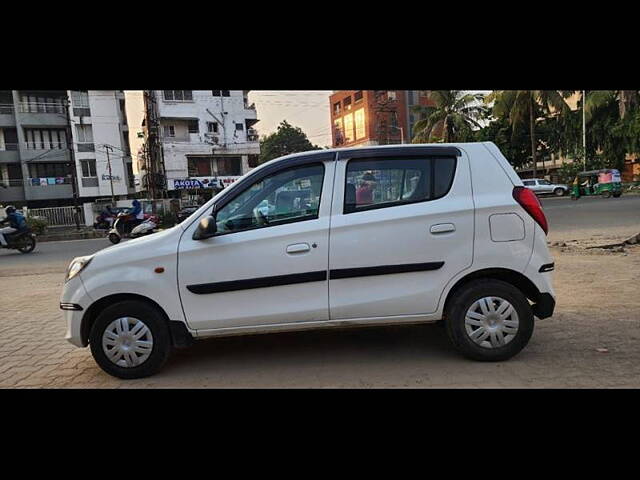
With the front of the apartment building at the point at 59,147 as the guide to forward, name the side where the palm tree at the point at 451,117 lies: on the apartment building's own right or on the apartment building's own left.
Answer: on the apartment building's own left

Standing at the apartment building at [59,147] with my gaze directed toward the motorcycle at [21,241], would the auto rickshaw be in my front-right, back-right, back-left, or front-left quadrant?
front-left

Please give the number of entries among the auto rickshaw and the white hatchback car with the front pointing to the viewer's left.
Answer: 2

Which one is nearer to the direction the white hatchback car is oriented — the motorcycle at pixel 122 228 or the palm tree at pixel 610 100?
the motorcycle

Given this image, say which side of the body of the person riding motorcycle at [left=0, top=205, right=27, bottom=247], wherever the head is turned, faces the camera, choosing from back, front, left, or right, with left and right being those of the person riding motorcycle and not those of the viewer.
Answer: left

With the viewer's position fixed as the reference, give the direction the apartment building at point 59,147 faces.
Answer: facing the viewer

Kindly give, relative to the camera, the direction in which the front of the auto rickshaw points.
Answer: facing to the left of the viewer

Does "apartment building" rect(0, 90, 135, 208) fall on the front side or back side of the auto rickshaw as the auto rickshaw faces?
on the front side

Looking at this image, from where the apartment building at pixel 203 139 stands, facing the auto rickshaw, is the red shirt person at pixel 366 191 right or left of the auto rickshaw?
right

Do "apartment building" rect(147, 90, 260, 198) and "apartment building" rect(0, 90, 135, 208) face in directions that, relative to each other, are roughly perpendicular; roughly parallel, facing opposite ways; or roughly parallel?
roughly parallel

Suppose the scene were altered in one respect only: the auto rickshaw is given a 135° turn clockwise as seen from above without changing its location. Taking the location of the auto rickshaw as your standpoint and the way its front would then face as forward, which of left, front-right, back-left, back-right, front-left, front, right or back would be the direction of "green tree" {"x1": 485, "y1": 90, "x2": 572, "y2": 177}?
left

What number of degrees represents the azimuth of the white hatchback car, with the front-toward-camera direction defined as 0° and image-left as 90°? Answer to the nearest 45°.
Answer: approximately 90°

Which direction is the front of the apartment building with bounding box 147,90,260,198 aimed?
toward the camera

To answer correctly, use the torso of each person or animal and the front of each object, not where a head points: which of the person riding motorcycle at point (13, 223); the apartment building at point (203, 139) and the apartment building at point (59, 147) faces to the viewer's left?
the person riding motorcycle

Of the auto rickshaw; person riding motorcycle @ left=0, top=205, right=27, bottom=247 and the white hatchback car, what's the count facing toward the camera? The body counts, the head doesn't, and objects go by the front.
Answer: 0

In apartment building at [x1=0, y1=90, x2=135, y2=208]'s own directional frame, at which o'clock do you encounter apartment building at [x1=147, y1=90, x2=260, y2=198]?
apartment building at [x1=147, y1=90, x2=260, y2=198] is roughly at 10 o'clock from apartment building at [x1=0, y1=90, x2=135, y2=208].

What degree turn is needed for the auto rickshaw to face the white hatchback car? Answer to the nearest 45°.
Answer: approximately 90° to its left

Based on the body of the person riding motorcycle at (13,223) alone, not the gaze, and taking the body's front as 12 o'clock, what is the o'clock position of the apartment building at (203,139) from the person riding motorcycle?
The apartment building is roughly at 4 o'clock from the person riding motorcycle.
